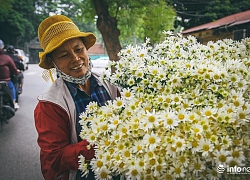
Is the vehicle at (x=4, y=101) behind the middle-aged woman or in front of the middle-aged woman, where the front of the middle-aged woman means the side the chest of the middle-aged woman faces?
behind

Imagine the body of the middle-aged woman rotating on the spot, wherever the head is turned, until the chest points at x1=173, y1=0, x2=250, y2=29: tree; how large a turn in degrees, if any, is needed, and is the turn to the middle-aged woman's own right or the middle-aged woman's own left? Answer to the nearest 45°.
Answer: approximately 90° to the middle-aged woman's own left

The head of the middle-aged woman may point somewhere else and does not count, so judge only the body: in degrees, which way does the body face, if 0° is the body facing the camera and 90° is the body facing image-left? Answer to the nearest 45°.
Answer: approximately 315°

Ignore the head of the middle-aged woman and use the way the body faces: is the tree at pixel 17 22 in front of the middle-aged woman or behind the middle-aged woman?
behind

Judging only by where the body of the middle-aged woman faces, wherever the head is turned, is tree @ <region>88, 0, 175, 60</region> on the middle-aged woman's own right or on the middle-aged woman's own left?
on the middle-aged woman's own left

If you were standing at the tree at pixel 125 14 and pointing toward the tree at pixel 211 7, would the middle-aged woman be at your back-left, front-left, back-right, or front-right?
back-right
